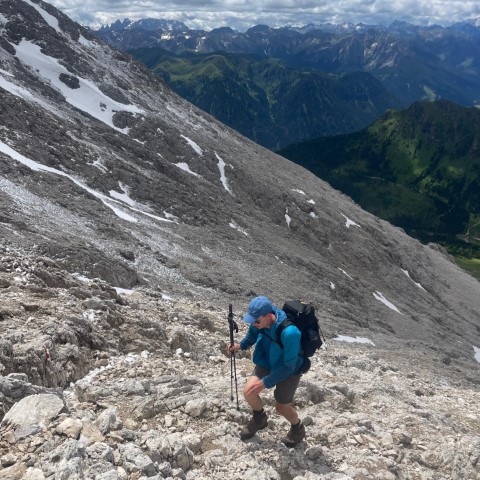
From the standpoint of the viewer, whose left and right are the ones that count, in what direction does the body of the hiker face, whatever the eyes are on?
facing the viewer and to the left of the viewer
